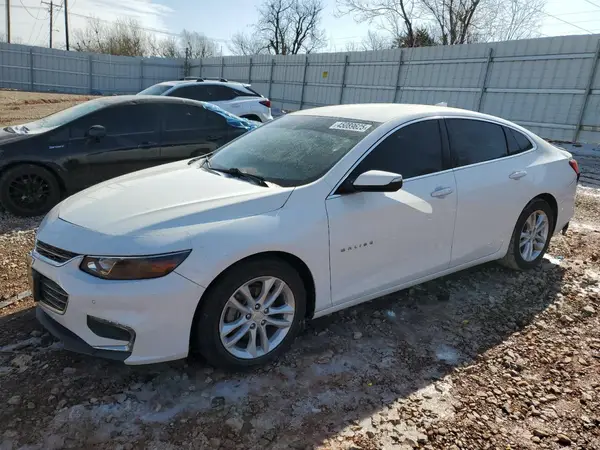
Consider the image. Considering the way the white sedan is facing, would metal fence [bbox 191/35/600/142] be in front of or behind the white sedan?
behind

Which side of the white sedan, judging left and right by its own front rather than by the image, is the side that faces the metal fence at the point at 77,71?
right

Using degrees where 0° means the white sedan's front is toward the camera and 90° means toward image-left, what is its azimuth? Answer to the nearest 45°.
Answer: approximately 45°
